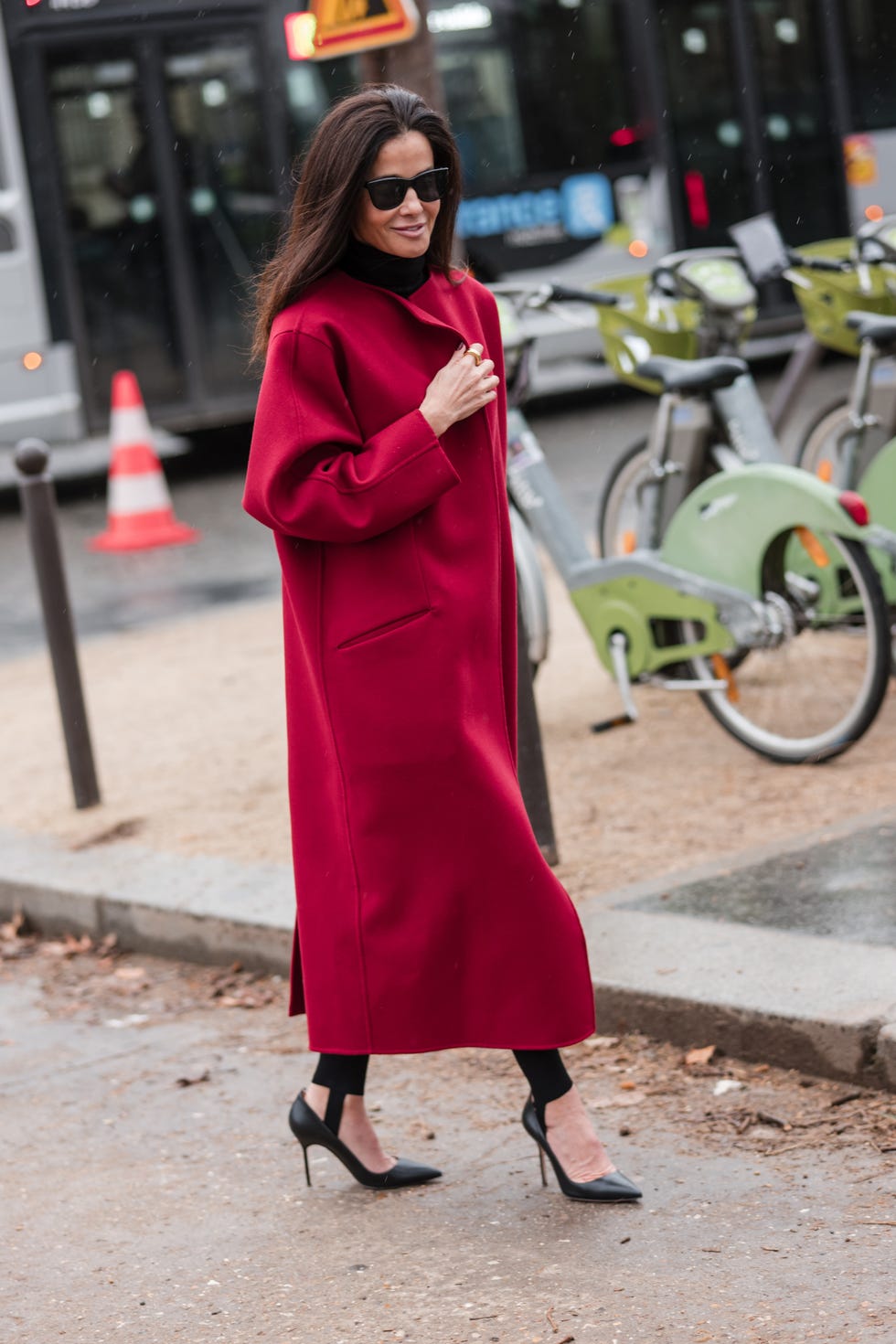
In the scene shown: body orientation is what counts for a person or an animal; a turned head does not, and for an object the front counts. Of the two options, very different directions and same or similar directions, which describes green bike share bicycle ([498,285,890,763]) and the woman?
very different directions

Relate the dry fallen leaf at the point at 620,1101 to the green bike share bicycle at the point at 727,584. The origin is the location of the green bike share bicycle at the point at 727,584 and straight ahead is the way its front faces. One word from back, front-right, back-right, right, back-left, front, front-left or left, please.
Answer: back-left

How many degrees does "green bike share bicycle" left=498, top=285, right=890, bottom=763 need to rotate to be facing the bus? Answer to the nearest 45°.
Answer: approximately 45° to its right

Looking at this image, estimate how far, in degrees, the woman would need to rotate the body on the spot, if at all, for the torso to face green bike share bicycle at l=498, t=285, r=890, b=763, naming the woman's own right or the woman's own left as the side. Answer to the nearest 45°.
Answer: approximately 135° to the woman's own left

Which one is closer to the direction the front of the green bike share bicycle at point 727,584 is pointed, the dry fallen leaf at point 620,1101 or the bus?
the bus

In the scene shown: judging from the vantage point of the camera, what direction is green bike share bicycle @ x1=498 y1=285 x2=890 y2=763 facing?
facing away from the viewer and to the left of the viewer

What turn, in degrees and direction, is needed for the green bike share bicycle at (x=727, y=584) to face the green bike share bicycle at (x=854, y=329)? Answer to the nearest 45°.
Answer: approximately 90° to its right

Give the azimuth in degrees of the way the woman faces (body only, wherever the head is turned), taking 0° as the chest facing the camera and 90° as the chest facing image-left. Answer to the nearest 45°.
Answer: approximately 315°

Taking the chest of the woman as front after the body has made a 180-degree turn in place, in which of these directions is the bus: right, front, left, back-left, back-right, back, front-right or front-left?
front-right

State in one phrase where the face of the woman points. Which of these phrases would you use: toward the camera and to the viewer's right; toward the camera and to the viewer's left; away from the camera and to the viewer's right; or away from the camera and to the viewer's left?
toward the camera and to the viewer's right
